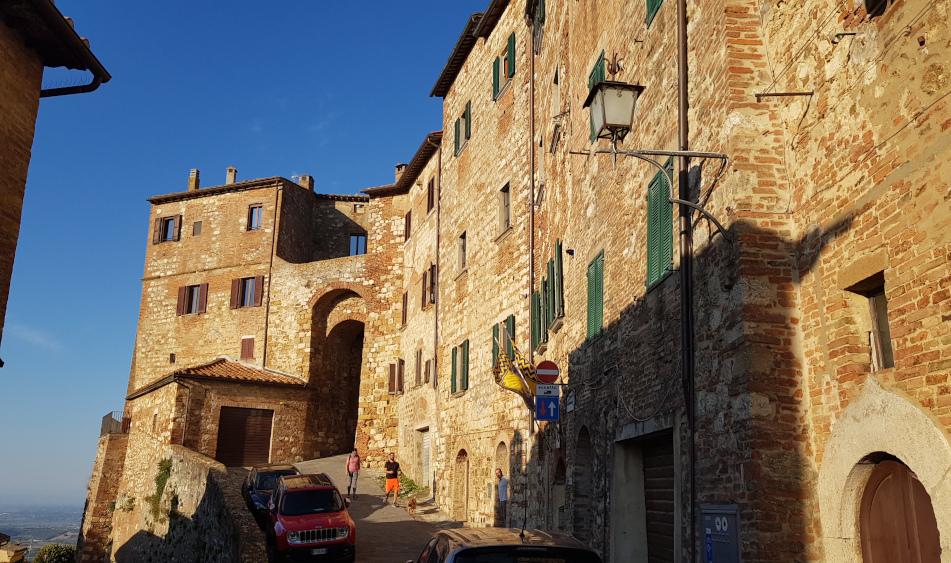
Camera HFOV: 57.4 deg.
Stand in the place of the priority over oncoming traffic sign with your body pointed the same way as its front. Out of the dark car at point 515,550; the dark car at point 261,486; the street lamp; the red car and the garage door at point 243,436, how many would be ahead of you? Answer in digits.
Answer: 2

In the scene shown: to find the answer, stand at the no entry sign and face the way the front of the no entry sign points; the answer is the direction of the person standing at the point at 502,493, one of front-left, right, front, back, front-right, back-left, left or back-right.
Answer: back

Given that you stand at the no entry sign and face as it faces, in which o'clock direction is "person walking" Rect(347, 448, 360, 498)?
The person walking is roughly at 5 o'clock from the no entry sign.

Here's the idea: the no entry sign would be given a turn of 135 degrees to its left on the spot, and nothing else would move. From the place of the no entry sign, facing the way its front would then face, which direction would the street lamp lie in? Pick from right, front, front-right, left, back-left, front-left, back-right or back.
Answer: back-right

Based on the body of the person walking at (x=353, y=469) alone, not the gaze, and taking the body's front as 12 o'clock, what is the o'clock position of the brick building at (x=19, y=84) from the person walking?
The brick building is roughly at 1 o'clock from the person walking.

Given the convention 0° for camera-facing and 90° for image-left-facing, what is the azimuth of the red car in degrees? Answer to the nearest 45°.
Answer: approximately 0°

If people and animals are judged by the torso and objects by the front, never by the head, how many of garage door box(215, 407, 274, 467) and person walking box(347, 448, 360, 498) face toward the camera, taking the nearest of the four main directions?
2

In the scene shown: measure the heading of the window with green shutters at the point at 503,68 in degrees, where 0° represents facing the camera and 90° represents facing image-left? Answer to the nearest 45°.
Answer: approximately 45°

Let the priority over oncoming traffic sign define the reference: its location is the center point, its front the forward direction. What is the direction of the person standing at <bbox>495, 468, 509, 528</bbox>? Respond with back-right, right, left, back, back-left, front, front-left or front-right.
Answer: back

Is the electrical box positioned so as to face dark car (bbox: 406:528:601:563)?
yes

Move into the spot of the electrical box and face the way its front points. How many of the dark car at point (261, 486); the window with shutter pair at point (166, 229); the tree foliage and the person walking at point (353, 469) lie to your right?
4

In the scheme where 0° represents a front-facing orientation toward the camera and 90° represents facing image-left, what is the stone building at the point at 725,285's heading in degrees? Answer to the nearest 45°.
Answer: approximately 45°
